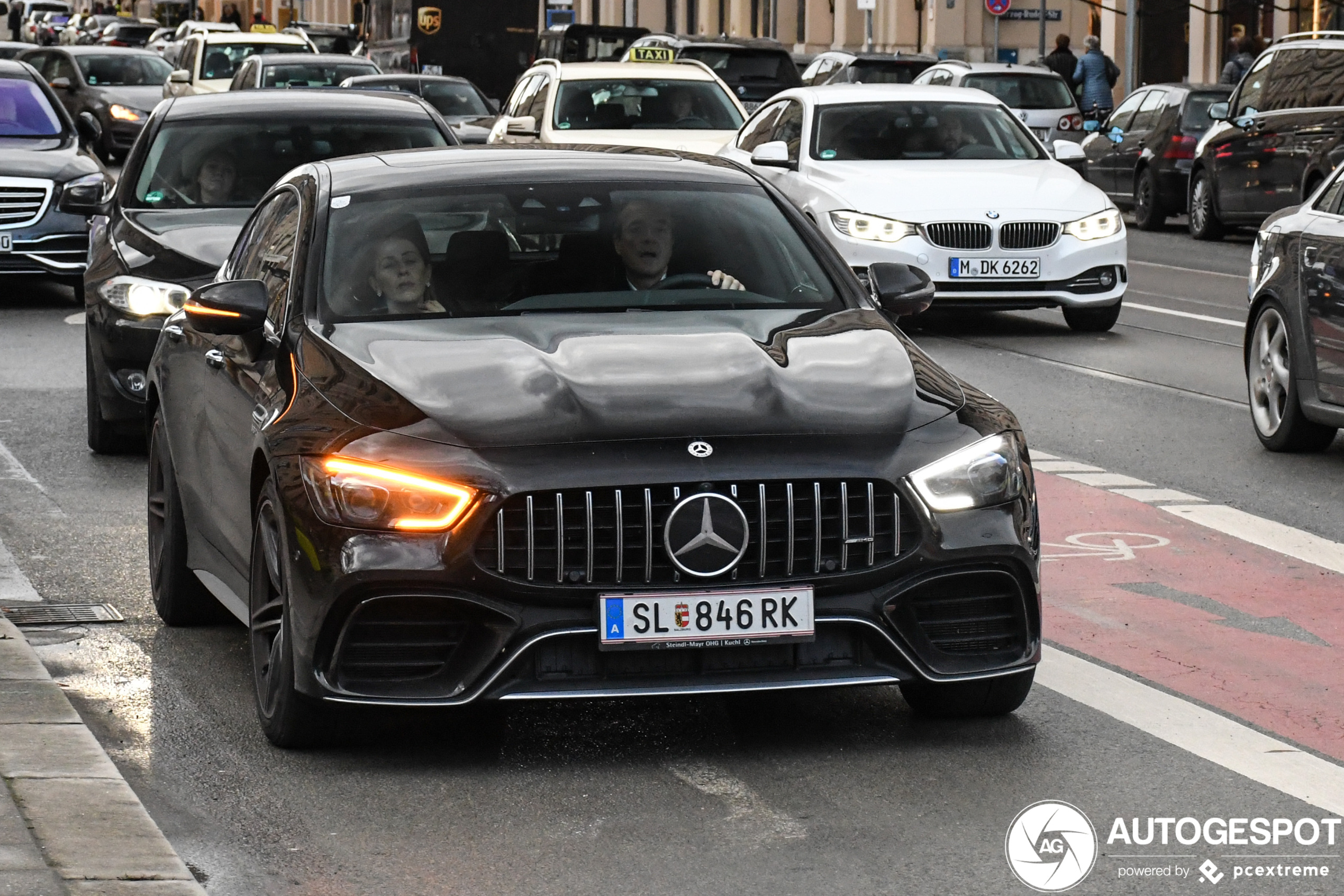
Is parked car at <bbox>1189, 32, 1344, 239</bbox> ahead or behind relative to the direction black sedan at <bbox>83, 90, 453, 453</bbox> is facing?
behind

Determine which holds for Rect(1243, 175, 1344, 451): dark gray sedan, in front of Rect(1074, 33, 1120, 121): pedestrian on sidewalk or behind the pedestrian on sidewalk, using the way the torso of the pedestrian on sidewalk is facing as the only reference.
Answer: behind

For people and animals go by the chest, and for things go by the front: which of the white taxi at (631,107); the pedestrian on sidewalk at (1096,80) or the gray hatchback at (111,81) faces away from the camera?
the pedestrian on sidewalk

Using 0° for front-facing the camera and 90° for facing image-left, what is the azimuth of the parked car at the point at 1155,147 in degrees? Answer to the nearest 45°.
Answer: approximately 135°

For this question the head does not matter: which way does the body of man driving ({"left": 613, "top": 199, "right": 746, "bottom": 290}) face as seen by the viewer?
toward the camera

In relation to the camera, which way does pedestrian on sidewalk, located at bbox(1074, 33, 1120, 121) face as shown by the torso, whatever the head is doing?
away from the camera

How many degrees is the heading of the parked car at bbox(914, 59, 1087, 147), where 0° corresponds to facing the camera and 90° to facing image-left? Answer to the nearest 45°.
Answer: approximately 135°

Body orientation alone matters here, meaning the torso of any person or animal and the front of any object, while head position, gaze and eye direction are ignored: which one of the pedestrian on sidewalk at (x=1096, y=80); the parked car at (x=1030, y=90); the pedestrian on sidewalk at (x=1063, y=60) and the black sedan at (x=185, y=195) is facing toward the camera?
the black sedan

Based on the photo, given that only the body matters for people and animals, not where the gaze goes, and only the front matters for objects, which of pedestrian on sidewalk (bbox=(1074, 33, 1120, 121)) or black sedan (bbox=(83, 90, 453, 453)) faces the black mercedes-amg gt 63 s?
the black sedan

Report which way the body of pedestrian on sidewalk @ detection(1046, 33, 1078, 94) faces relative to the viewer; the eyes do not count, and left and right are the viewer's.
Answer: facing away from the viewer

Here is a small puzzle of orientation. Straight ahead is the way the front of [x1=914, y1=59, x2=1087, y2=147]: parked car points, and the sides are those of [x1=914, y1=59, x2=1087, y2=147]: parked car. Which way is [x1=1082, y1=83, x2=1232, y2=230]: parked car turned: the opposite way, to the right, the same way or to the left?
the same way

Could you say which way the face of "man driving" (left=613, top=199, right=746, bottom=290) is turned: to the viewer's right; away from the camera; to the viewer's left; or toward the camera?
toward the camera

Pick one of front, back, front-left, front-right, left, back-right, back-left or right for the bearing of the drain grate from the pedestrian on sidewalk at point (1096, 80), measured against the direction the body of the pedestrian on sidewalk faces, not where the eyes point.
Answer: back

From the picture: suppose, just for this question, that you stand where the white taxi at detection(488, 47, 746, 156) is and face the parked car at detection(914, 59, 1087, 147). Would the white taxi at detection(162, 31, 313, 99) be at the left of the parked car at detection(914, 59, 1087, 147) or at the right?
left

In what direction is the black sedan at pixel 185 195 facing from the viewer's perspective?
toward the camera
